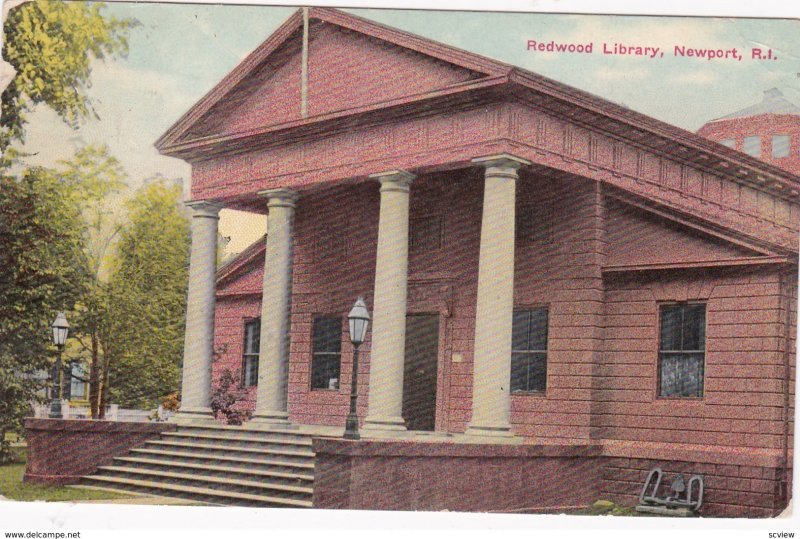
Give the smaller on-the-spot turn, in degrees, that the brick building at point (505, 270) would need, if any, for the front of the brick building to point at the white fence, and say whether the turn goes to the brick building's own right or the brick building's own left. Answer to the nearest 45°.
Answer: approximately 90° to the brick building's own right

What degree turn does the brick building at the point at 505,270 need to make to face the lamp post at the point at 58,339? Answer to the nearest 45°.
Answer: approximately 45° to its right

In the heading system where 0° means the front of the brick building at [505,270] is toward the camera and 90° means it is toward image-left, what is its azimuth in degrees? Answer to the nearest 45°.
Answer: approximately 45°

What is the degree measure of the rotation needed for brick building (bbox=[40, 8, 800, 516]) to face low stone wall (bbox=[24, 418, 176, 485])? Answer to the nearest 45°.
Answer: approximately 45° to its right

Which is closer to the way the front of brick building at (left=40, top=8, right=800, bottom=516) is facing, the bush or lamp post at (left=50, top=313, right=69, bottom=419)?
the lamp post

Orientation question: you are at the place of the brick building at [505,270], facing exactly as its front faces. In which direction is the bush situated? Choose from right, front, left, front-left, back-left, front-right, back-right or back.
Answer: right
